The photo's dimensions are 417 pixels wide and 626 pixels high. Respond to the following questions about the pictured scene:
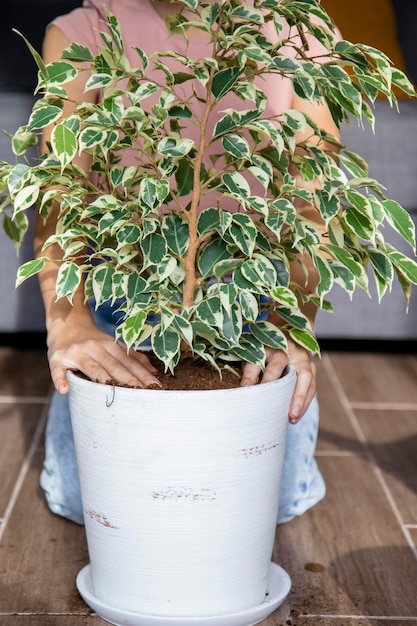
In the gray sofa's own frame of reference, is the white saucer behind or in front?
in front

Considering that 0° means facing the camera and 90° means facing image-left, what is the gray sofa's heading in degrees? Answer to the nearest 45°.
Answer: approximately 0°

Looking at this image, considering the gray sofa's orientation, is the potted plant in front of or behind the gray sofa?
in front
